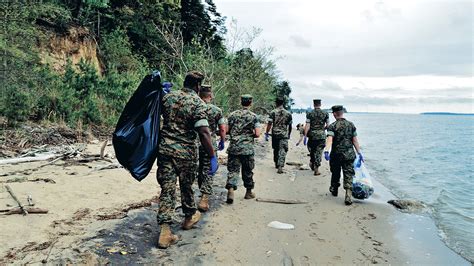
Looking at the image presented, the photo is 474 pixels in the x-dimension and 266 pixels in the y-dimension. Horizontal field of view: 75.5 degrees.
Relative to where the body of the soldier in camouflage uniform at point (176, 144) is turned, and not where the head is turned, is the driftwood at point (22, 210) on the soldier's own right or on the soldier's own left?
on the soldier's own left

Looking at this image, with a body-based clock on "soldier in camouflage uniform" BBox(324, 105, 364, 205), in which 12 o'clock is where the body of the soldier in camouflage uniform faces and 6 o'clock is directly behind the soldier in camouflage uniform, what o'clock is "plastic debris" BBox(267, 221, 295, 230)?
The plastic debris is roughly at 7 o'clock from the soldier in camouflage uniform.

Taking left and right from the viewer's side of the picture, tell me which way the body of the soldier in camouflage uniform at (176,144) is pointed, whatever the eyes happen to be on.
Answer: facing away from the viewer and to the right of the viewer

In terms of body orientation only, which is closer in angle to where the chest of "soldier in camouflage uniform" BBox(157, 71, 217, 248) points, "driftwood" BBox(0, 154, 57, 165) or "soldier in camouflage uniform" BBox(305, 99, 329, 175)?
the soldier in camouflage uniform

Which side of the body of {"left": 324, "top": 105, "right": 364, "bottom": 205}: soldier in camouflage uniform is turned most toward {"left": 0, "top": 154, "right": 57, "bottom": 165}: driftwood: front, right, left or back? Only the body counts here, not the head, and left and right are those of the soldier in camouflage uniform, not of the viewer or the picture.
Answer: left

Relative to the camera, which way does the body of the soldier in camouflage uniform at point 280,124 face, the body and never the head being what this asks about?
away from the camera

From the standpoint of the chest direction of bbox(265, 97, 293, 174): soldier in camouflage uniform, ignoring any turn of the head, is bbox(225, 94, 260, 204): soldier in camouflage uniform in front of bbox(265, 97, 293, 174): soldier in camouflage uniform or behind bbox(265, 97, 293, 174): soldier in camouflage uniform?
behind

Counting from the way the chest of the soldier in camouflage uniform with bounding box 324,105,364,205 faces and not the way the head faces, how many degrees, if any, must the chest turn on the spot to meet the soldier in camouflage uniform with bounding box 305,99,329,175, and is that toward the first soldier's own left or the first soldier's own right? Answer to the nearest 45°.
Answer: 0° — they already face them

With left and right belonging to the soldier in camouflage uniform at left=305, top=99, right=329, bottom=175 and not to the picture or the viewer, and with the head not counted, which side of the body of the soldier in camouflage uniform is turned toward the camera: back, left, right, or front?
back

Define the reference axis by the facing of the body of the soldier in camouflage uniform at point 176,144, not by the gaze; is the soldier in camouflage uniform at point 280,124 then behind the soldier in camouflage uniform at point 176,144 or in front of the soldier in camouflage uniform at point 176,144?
in front

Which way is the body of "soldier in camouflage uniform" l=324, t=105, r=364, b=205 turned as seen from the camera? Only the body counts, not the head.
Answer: away from the camera

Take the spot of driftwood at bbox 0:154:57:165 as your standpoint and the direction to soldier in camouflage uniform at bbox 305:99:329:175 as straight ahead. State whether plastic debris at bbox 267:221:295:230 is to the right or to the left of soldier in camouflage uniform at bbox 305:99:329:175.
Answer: right

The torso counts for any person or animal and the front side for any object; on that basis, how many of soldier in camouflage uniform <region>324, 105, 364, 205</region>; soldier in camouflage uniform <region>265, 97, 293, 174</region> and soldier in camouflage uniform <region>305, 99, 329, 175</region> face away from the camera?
3

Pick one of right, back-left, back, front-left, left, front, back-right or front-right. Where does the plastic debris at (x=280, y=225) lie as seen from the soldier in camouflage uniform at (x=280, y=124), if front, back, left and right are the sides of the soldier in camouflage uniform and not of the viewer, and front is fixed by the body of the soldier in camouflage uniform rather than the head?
back
